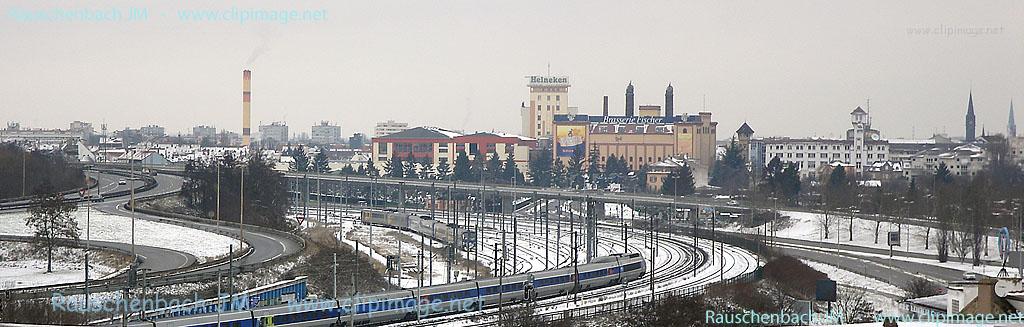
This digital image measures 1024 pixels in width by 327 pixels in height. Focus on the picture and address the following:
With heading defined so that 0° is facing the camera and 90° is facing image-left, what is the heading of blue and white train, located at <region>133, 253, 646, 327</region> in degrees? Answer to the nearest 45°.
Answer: approximately 225°

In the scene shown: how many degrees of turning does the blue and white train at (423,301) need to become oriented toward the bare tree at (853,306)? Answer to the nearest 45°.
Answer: approximately 45° to its right

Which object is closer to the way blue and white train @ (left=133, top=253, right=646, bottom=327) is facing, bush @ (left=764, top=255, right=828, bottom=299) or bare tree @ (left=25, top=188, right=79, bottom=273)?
the bush

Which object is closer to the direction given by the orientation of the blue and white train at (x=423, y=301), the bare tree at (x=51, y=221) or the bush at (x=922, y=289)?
the bush

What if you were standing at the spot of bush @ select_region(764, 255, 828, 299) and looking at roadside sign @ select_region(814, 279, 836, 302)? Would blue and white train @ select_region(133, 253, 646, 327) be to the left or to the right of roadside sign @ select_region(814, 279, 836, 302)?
right
